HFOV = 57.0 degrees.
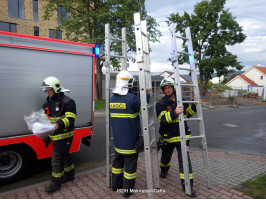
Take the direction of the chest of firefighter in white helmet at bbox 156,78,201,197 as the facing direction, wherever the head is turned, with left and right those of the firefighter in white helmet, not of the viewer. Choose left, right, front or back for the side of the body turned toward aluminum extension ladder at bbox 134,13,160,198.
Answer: right

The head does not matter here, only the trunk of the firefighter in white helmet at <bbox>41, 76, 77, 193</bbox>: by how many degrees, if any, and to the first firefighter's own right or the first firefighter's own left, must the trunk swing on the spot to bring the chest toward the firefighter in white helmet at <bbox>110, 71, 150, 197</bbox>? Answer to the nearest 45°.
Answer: approximately 90° to the first firefighter's own left

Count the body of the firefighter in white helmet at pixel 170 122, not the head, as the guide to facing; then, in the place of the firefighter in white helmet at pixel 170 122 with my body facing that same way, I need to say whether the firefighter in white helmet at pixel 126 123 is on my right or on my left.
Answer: on my right
